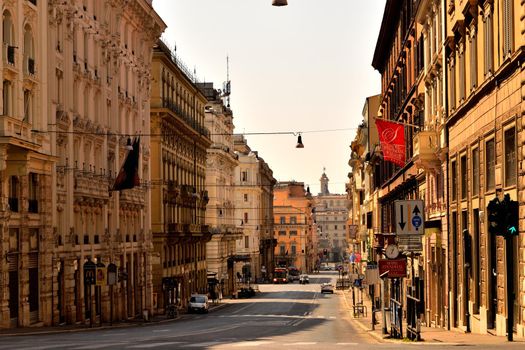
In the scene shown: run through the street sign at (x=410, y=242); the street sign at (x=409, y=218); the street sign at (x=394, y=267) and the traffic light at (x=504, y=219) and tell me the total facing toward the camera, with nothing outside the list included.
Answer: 4

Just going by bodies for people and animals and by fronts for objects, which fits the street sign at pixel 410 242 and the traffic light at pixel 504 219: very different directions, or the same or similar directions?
same or similar directions

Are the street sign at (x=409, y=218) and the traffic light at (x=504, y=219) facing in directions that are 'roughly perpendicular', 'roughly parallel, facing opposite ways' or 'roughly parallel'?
roughly parallel

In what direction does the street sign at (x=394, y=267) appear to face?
toward the camera

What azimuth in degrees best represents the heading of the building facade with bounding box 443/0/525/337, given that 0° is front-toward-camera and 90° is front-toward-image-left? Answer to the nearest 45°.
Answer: approximately 45°

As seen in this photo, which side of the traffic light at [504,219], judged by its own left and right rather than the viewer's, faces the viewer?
front

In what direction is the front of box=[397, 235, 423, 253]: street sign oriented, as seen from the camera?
facing the viewer

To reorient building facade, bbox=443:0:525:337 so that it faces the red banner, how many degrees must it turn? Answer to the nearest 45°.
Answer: approximately 135° to its right

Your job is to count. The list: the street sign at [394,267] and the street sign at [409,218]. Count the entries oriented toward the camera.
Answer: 2

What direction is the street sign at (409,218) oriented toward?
toward the camera

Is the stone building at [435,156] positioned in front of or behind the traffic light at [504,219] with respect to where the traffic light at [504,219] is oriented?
behind

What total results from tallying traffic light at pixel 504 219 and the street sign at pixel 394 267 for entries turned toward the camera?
2

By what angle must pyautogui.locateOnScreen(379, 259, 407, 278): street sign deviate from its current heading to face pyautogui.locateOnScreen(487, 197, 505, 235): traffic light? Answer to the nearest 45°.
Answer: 0° — it already faces it

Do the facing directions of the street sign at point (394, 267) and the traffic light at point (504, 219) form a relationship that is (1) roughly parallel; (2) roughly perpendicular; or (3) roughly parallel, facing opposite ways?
roughly parallel
